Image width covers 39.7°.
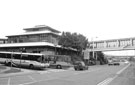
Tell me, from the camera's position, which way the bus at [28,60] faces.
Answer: facing the viewer and to the right of the viewer
